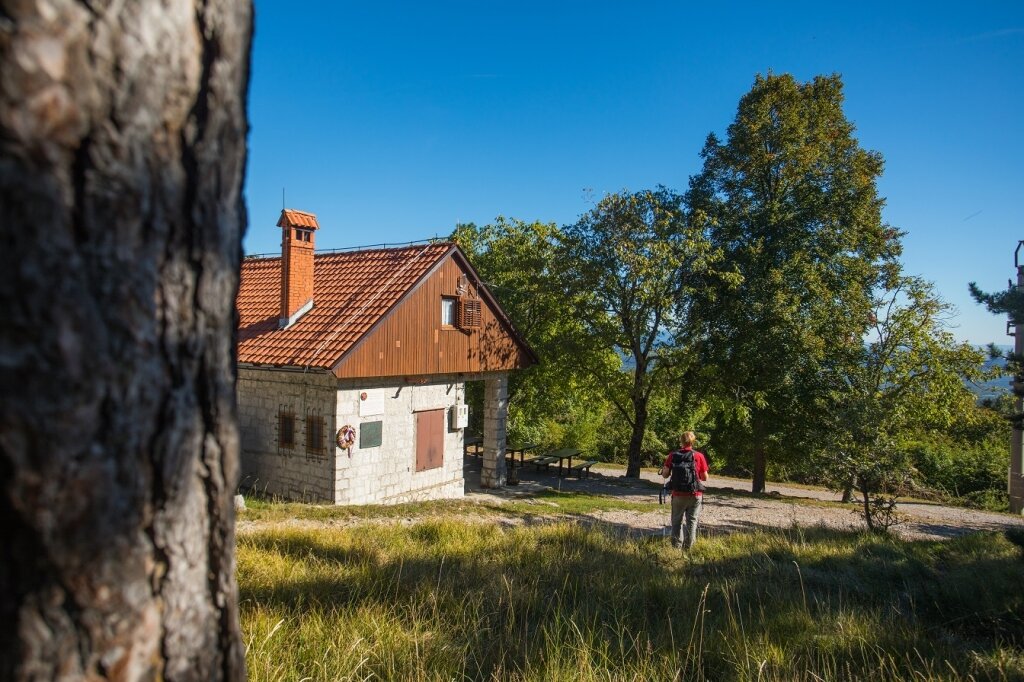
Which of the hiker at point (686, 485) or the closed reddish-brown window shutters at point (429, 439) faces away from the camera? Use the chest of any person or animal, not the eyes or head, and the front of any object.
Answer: the hiker

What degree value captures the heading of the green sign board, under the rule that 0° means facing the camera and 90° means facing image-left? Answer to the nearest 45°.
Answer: approximately 315°

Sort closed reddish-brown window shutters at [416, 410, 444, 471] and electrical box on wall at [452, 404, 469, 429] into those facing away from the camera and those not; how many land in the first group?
0

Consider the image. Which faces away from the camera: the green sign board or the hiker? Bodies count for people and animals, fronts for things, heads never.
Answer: the hiker

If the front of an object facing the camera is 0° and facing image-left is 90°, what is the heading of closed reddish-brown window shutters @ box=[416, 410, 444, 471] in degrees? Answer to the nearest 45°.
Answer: approximately 315°

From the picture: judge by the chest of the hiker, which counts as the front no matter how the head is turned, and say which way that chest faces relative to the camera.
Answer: away from the camera
